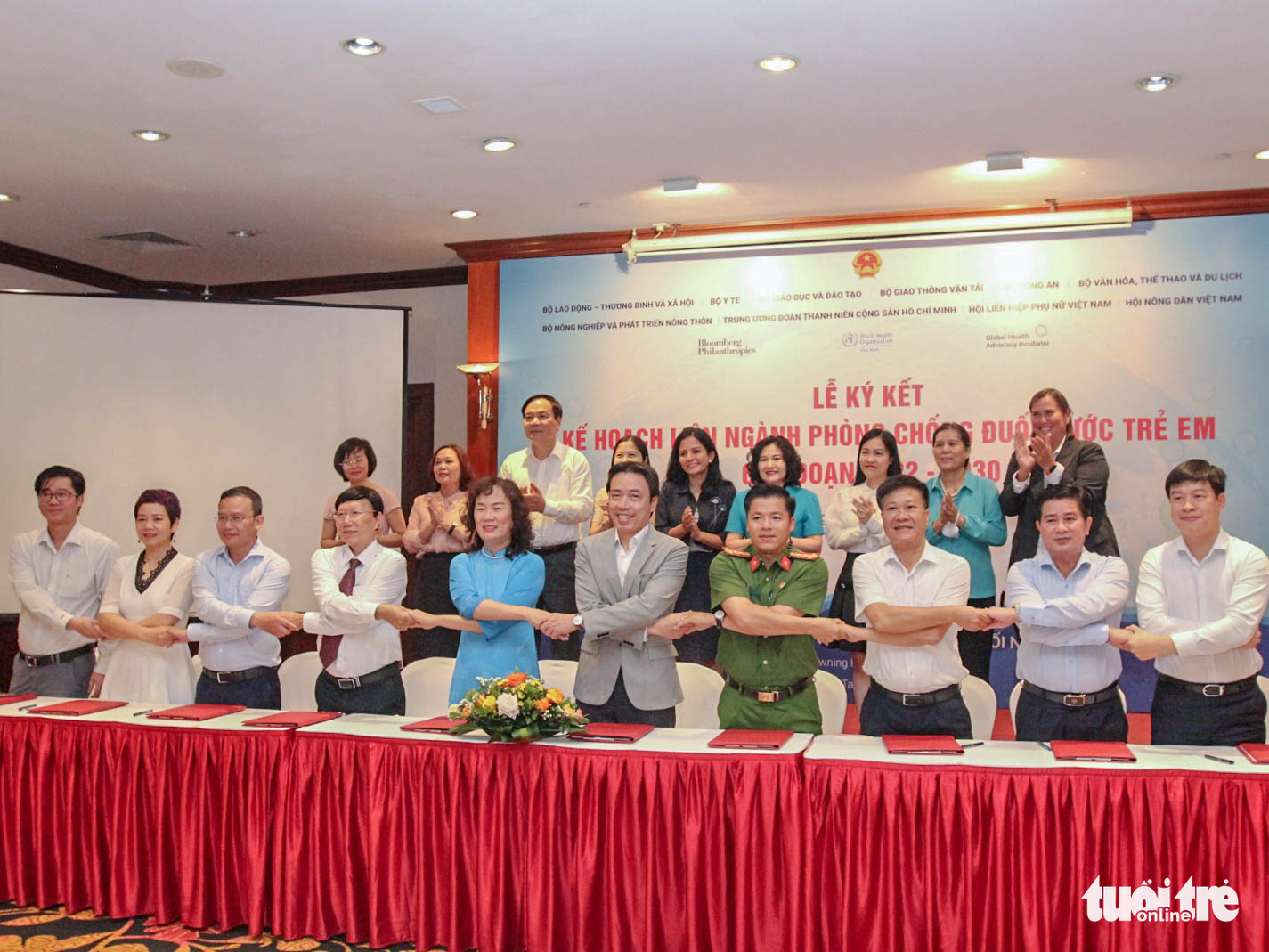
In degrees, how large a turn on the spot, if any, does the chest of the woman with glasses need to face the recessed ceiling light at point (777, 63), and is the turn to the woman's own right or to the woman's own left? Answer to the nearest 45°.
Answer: approximately 45° to the woman's own left

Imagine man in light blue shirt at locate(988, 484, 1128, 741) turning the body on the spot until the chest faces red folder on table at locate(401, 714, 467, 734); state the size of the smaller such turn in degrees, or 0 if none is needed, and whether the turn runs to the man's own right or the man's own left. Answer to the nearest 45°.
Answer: approximately 90° to the man's own right

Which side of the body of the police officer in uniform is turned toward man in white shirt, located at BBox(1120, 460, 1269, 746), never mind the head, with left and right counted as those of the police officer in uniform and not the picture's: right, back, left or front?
left

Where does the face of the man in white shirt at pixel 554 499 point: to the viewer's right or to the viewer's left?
to the viewer's left

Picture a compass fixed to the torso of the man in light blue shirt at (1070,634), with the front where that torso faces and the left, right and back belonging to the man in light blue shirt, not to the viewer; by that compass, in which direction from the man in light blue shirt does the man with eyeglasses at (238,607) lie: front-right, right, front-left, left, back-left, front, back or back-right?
right

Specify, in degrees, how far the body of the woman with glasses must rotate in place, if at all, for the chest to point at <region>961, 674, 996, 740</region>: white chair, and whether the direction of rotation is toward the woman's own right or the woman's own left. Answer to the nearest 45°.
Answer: approximately 45° to the woman's own left

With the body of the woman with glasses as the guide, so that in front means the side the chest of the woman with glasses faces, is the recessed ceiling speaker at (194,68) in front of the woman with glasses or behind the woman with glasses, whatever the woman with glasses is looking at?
in front
